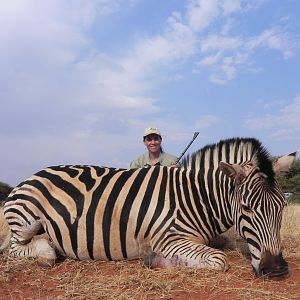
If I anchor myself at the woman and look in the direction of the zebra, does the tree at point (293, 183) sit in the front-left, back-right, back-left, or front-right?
back-left

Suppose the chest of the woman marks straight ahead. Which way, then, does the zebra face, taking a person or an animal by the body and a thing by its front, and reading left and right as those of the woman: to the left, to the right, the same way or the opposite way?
to the left

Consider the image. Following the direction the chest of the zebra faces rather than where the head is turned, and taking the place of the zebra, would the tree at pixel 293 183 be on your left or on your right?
on your left

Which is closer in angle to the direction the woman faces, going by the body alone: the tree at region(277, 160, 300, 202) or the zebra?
the zebra

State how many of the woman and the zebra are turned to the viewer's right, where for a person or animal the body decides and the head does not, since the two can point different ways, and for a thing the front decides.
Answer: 1

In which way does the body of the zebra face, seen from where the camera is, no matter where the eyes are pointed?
to the viewer's right

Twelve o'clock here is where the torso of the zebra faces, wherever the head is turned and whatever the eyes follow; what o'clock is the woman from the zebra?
The woman is roughly at 9 o'clock from the zebra.

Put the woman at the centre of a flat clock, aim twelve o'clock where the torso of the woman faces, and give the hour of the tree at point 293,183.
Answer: The tree is roughly at 7 o'clock from the woman.

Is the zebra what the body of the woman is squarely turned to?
yes
